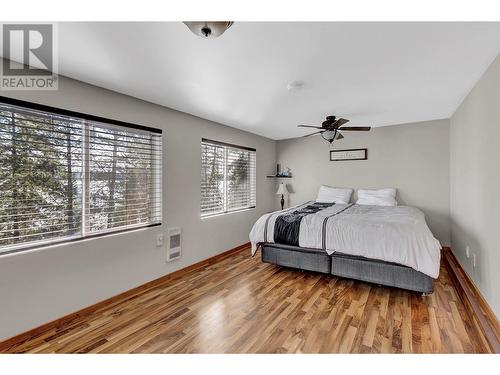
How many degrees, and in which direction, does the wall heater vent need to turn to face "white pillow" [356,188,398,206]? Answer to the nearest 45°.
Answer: approximately 45° to its left

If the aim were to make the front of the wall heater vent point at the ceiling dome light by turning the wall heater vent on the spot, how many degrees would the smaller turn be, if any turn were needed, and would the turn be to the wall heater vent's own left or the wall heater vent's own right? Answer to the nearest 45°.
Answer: approximately 45° to the wall heater vent's own right

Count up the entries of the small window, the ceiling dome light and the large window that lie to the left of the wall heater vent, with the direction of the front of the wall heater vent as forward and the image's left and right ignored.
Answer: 1

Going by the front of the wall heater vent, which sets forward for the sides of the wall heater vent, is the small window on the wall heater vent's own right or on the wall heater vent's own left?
on the wall heater vent's own left

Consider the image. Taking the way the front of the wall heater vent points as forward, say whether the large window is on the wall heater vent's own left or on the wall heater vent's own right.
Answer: on the wall heater vent's own right

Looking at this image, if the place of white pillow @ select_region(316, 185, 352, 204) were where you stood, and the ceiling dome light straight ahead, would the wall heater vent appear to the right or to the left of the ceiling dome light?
right

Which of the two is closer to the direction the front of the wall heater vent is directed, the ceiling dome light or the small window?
the ceiling dome light

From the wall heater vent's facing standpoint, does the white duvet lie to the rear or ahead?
ahead

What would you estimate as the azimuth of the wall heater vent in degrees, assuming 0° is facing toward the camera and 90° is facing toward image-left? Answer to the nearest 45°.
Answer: approximately 315°

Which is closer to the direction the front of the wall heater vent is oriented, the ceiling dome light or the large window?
the ceiling dome light

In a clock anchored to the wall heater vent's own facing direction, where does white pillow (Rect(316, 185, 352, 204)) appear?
The white pillow is roughly at 10 o'clock from the wall heater vent.
